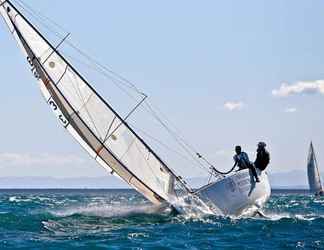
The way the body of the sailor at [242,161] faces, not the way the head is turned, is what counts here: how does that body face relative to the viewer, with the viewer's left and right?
facing the viewer and to the right of the viewer
